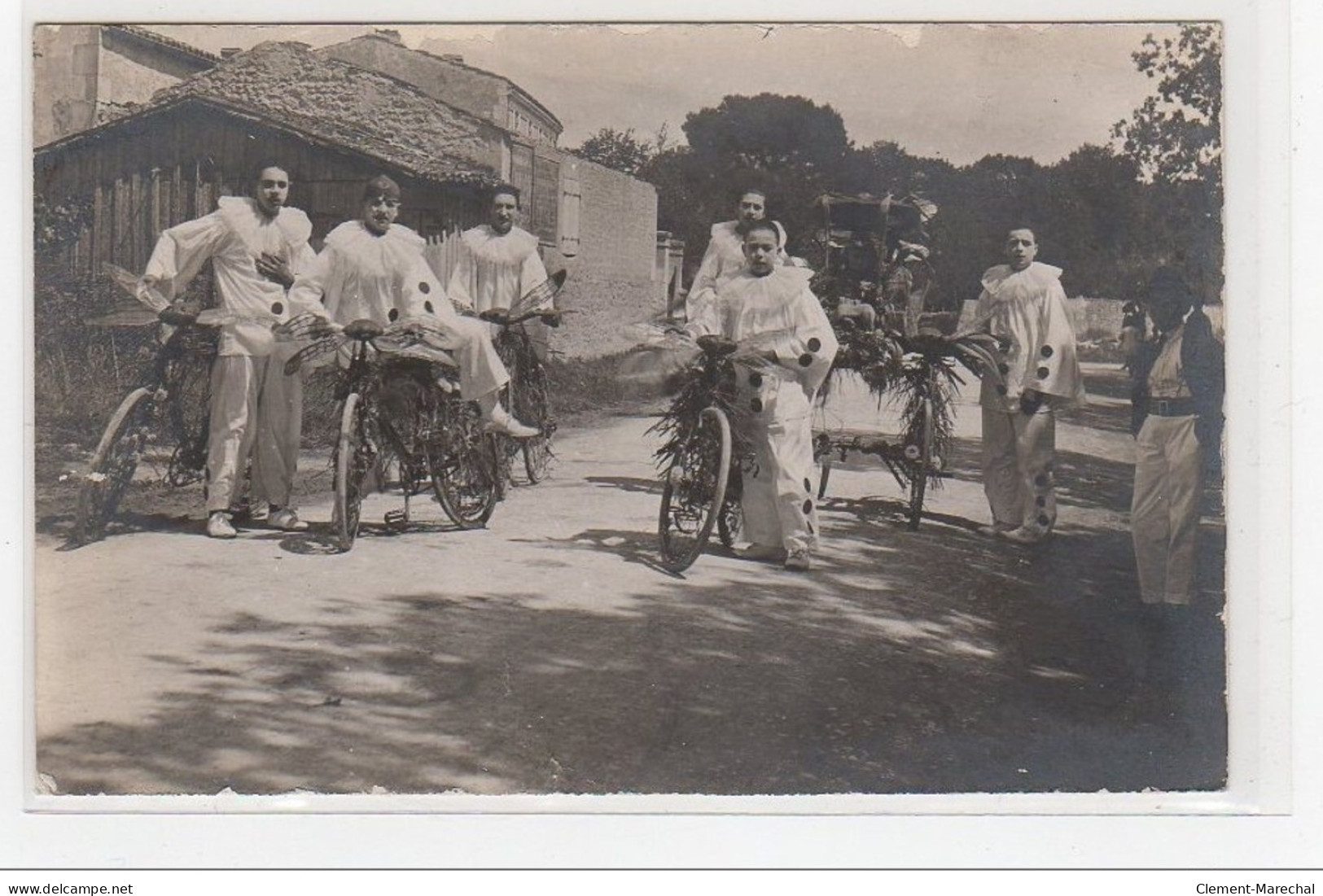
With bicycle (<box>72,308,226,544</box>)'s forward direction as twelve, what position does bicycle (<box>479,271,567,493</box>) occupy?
bicycle (<box>479,271,567,493</box>) is roughly at 8 o'clock from bicycle (<box>72,308,226,544</box>).

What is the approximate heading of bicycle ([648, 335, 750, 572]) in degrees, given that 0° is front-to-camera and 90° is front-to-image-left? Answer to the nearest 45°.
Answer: approximately 45°

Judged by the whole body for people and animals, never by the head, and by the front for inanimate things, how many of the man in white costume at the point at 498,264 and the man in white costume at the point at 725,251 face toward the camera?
2

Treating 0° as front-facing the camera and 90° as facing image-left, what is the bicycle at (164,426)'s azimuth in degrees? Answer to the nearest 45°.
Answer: approximately 45°

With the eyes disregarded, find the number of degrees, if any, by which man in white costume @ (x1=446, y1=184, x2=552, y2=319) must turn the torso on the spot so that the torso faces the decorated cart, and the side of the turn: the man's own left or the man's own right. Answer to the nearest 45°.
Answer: approximately 90° to the man's own left

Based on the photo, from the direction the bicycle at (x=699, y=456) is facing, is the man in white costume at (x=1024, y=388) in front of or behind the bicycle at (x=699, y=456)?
behind

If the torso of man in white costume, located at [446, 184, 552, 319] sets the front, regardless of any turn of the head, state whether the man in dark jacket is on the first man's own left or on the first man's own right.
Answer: on the first man's own left

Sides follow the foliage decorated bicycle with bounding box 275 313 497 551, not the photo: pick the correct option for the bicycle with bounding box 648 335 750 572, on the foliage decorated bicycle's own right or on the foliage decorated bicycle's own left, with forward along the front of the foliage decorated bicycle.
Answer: on the foliage decorated bicycle's own left
